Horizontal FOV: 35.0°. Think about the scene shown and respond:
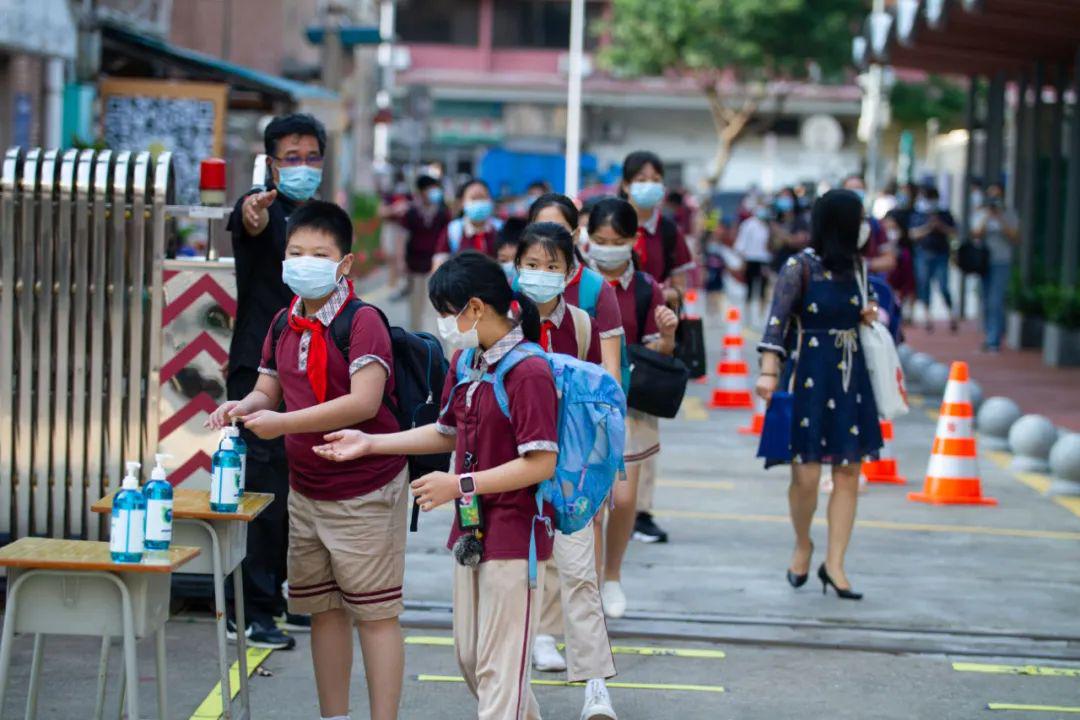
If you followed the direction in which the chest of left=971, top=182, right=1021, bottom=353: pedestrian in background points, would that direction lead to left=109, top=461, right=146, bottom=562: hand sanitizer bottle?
yes

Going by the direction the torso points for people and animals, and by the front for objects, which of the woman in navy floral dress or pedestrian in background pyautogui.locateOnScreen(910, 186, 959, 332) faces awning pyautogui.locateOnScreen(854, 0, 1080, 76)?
the pedestrian in background

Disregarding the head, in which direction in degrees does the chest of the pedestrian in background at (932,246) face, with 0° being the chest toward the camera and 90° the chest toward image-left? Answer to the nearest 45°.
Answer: approximately 0°

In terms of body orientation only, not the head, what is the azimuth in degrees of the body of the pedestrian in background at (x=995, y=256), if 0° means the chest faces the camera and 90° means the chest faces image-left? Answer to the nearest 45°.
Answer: approximately 0°

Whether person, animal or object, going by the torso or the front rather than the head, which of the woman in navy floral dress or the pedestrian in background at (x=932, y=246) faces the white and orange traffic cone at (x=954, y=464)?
the pedestrian in background
